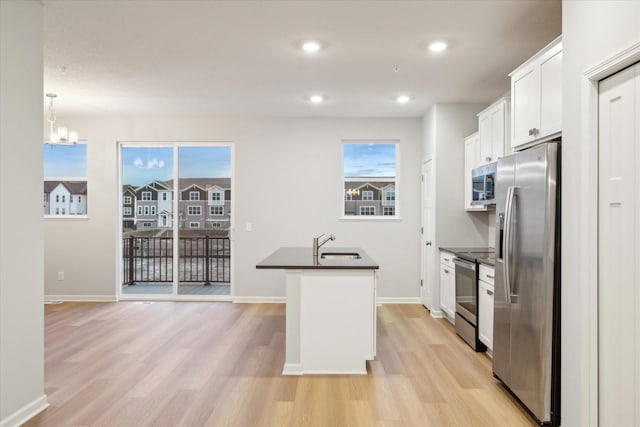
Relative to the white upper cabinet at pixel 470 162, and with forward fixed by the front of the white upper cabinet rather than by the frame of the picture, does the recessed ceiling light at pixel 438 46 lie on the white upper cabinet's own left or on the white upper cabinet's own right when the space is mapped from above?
on the white upper cabinet's own left

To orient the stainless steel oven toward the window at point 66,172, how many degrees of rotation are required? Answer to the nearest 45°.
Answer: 0° — it already faces it

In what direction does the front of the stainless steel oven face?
to the viewer's left

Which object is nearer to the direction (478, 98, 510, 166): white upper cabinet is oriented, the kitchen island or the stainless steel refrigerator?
the kitchen island

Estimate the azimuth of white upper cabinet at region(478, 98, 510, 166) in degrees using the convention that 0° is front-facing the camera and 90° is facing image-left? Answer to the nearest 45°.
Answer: approximately 45°

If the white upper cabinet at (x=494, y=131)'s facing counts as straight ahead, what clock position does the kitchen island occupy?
The kitchen island is roughly at 12 o'clock from the white upper cabinet.

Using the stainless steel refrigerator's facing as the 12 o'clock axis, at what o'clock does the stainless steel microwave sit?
The stainless steel microwave is roughly at 4 o'clock from the stainless steel refrigerator.

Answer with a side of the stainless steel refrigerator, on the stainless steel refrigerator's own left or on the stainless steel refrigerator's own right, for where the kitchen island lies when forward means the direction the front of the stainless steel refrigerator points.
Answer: on the stainless steel refrigerator's own right

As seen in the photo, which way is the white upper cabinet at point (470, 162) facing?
to the viewer's left

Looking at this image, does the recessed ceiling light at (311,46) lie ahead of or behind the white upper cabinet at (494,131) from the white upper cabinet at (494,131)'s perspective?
ahead

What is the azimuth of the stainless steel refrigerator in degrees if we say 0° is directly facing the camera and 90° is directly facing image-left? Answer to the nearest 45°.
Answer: approximately 45°

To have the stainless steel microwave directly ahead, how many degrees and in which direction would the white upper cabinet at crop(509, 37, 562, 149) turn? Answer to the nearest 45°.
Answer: approximately 135° to its right
